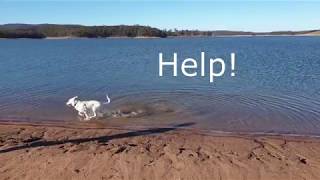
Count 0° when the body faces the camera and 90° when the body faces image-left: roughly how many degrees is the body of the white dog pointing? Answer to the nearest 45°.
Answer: approximately 90°
